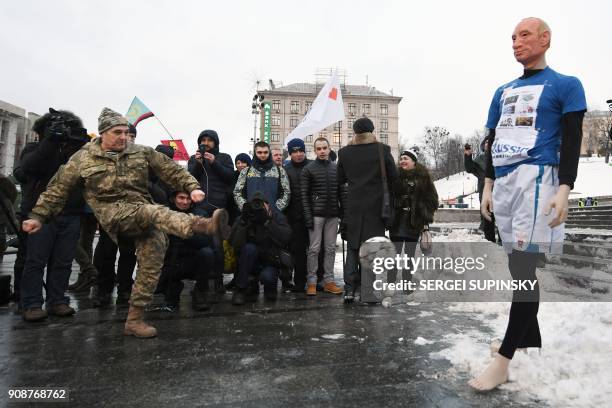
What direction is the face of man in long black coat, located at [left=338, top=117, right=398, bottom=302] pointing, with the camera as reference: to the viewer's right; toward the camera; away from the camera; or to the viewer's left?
away from the camera

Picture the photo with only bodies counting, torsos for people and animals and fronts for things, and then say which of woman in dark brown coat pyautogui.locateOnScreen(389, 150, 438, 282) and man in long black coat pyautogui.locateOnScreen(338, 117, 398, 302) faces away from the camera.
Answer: the man in long black coat

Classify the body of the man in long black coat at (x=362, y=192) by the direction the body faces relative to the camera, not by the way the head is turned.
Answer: away from the camera

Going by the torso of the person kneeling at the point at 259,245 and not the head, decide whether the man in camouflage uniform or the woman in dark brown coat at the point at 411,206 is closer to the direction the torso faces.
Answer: the man in camouflage uniform

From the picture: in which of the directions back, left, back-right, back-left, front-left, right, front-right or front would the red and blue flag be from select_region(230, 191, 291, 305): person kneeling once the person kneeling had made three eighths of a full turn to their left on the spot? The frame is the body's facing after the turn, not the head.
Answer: left

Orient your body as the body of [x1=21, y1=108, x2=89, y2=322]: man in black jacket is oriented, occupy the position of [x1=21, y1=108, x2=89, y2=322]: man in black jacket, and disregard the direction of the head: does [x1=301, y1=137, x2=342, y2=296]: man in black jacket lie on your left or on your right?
on your left

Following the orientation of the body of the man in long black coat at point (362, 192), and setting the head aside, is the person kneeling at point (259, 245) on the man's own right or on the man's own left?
on the man's own left

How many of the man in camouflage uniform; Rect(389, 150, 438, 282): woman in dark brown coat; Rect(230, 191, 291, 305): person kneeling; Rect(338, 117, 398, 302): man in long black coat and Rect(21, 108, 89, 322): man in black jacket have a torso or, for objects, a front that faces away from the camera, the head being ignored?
1

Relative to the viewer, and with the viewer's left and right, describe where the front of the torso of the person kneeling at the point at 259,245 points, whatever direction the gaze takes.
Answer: facing the viewer

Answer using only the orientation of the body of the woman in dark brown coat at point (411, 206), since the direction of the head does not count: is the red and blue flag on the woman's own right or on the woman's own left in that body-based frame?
on the woman's own right

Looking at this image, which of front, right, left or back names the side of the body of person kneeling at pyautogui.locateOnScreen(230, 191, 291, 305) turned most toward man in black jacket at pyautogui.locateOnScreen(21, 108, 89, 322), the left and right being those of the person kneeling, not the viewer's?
right

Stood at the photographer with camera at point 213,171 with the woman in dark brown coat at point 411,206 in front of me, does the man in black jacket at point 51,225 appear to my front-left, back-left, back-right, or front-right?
back-right

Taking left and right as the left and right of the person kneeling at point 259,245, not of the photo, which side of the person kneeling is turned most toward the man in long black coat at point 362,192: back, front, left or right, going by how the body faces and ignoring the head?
left

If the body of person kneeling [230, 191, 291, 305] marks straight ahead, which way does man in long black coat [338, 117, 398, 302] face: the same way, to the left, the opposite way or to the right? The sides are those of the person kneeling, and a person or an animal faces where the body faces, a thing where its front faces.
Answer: the opposite way

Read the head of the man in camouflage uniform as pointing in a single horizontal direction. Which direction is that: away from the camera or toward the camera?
toward the camera

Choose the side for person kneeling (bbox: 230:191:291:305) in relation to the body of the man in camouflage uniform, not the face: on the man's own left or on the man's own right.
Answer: on the man's own left

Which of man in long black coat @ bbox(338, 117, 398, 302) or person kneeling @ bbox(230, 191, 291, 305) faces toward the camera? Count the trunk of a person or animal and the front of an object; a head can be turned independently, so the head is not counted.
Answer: the person kneeling
